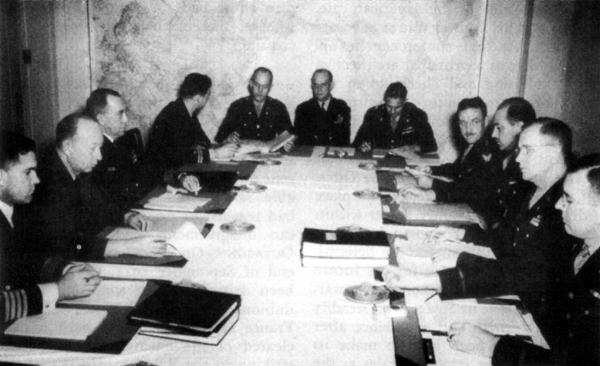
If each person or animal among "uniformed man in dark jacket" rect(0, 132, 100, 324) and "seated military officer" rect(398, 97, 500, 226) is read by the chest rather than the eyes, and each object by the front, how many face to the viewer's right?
1

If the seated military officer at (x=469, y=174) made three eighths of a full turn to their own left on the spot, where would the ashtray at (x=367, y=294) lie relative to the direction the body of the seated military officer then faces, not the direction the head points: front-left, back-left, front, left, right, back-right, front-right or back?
right

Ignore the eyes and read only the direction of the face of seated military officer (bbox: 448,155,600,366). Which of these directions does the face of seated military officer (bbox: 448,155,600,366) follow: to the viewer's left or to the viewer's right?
to the viewer's left

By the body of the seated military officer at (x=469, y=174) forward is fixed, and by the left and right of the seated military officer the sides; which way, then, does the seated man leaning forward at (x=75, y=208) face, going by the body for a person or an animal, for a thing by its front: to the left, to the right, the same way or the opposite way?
the opposite way

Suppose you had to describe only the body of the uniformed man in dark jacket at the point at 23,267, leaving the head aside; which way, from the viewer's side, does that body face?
to the viewer's right

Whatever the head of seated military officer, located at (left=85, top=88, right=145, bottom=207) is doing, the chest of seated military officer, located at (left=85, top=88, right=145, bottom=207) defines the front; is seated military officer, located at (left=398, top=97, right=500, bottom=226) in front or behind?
in front

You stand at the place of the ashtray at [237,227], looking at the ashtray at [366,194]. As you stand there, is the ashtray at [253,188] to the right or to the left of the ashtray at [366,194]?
left

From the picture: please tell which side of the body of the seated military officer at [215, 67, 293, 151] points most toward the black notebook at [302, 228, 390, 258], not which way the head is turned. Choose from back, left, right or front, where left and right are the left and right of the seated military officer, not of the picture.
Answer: front

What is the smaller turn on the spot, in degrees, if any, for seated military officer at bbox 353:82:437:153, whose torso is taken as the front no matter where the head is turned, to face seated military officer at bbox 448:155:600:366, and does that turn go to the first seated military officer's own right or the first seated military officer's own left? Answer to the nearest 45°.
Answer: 0° — they already face them

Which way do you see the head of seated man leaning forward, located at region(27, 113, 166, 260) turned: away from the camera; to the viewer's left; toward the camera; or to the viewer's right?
to the viewer's right

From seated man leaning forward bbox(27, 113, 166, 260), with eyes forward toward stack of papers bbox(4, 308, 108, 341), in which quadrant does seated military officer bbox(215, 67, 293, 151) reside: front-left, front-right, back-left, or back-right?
back-left

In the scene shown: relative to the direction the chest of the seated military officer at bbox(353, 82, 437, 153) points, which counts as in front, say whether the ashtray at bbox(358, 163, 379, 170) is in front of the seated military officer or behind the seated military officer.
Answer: in front

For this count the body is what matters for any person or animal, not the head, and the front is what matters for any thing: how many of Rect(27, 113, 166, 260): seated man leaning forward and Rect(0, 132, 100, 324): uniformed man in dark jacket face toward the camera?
0
